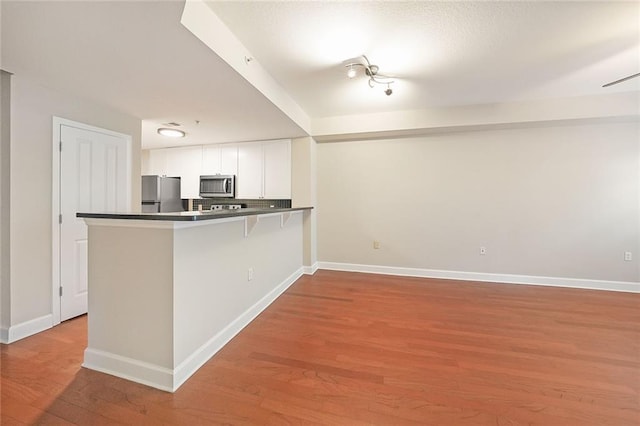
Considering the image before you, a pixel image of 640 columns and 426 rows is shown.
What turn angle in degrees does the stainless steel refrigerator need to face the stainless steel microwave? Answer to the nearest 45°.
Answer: approximately 90° to its left

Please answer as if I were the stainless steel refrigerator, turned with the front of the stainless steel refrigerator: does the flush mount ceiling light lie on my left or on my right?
on my left

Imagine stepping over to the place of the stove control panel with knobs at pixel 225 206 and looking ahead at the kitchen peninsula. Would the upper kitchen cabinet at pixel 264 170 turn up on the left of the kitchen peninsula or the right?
left

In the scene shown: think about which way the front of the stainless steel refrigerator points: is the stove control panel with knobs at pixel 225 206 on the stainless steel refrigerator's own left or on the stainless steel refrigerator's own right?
on the stainless steel refrigerator's own left

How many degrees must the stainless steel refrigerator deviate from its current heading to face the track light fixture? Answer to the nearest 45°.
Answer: approximately 90° to its left

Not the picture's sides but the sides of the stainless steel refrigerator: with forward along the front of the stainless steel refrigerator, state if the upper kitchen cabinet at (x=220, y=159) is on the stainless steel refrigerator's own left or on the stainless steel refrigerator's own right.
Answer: on the stainless steel refrigerator's own left

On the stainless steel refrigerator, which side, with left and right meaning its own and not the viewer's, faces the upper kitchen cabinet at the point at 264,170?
left

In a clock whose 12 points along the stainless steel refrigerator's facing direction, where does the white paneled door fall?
The white paneled door is roughly at 11 o'clock from the stainless steel refrigerator.

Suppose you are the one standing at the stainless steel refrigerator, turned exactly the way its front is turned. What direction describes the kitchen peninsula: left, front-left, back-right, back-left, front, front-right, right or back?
front-left

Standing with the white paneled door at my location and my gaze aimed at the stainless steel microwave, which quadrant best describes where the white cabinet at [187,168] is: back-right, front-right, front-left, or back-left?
front-left

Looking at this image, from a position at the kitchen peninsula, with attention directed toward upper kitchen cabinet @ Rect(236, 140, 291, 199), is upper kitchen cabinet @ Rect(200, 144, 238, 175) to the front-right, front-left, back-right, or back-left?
front-left

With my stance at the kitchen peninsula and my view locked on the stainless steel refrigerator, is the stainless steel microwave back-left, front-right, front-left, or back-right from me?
front-right
